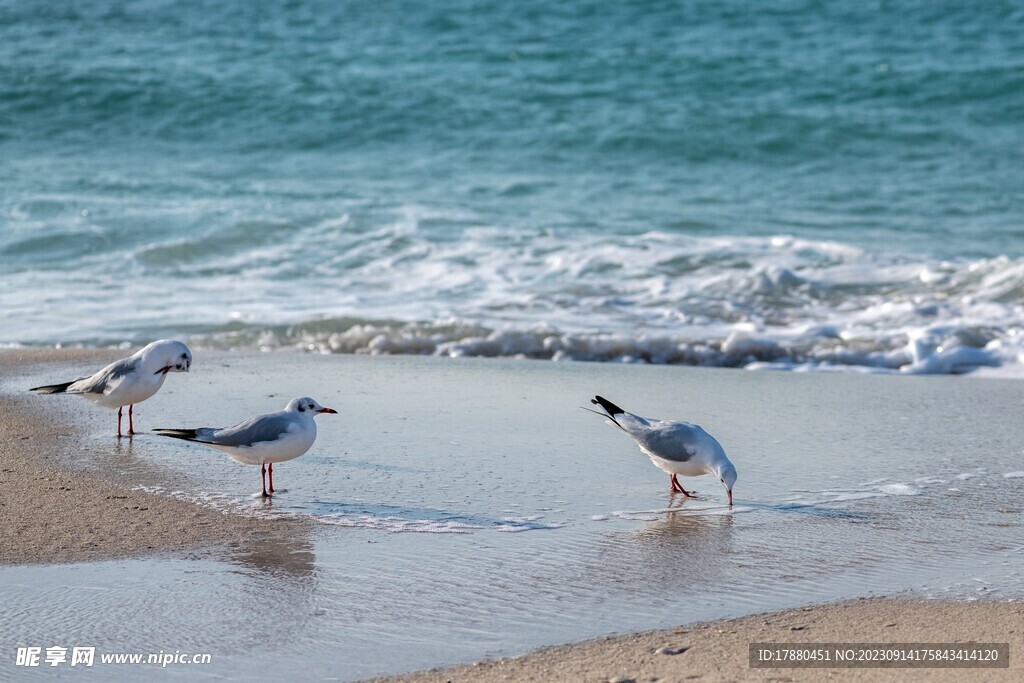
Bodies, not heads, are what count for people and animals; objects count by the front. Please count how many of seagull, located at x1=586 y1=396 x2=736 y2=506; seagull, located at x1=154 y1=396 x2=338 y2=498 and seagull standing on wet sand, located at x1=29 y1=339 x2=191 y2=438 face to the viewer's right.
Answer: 3

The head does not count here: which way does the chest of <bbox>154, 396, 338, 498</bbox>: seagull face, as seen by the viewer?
to the viewer's right

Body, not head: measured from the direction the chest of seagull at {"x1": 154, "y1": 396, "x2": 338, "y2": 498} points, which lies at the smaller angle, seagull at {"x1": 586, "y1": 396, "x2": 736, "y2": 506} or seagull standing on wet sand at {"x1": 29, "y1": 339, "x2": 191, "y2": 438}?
the seagull

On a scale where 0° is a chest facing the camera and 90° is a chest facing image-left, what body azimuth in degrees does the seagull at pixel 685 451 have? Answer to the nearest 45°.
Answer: approximately 270°

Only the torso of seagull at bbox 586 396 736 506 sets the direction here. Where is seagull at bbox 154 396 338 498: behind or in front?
behind

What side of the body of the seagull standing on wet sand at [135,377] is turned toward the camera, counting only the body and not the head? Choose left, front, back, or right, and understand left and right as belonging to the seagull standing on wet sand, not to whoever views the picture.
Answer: right

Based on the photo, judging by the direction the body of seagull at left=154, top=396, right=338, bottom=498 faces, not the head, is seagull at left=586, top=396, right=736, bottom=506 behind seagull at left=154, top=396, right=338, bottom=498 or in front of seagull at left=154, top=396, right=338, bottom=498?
in front

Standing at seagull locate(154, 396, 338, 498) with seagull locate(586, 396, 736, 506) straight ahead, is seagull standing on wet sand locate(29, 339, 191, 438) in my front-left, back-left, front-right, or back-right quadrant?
back-left

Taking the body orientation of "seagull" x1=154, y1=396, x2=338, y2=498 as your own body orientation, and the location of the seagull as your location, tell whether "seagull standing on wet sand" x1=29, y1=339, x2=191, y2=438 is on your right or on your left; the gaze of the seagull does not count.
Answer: on your left

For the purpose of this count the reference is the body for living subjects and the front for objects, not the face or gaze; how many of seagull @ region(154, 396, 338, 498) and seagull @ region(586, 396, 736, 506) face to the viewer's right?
2

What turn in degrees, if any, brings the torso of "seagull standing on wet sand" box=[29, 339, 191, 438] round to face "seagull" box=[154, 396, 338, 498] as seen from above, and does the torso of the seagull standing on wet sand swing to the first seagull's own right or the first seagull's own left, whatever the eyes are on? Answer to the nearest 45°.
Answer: approximately 90° to the first seagull's own right
